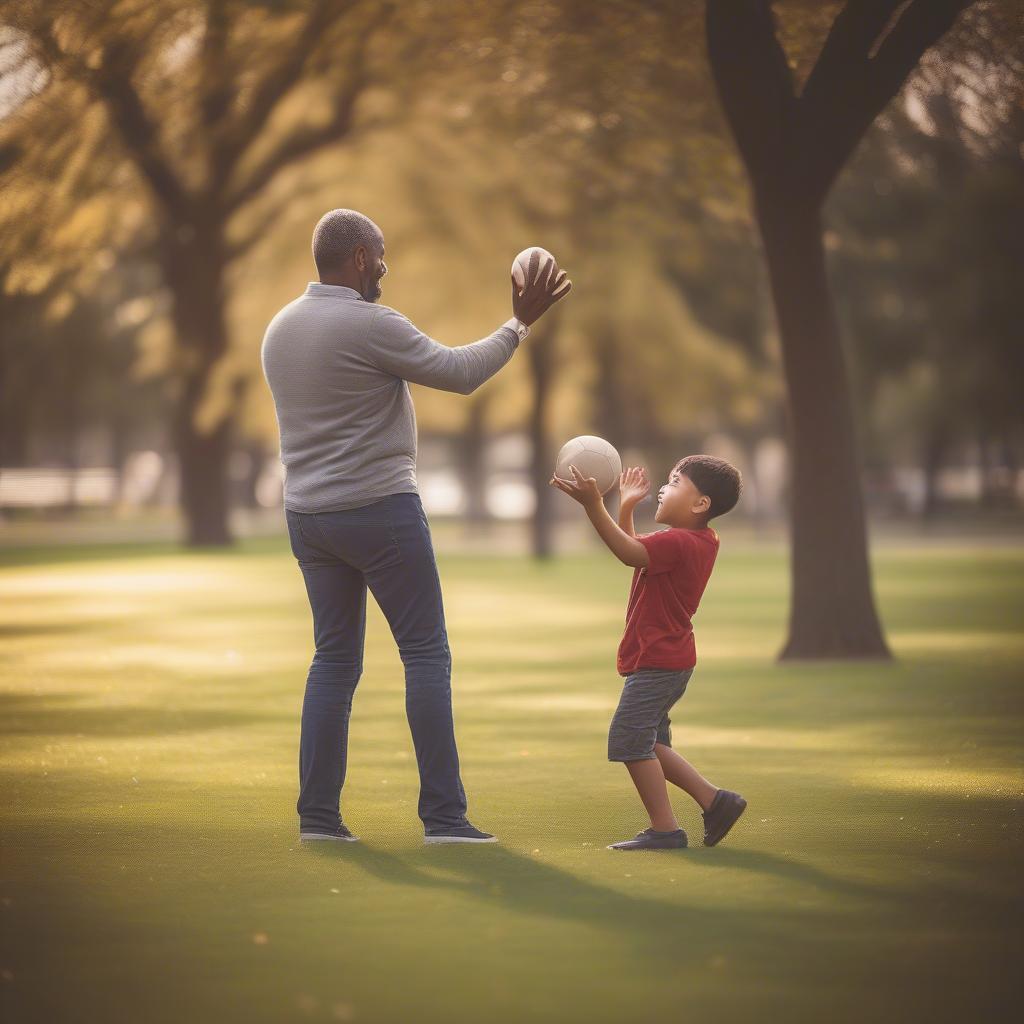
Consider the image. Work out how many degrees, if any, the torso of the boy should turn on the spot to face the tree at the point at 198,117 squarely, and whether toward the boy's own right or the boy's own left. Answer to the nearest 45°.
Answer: approximately 90° to the boy's own right

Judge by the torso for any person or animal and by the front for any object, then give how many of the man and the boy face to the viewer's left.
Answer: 1

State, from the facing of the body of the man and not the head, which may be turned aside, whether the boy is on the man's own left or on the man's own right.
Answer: on the man's own right

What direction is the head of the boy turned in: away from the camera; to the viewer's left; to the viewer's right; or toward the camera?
to the viewer's left

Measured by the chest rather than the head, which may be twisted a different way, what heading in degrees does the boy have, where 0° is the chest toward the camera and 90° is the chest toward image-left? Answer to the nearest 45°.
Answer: approximately 90°

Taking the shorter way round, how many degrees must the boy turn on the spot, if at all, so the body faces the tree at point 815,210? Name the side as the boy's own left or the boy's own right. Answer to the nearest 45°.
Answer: approximately 90° to the boy's own right

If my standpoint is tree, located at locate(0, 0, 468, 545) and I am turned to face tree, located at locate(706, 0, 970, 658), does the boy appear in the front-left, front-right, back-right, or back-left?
front-right

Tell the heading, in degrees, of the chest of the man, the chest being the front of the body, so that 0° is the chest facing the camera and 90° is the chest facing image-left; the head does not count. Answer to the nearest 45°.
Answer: approximately 225°

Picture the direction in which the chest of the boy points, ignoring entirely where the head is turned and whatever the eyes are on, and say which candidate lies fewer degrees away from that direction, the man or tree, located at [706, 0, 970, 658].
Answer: the man

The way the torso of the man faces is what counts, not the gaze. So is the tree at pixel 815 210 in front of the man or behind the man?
in front

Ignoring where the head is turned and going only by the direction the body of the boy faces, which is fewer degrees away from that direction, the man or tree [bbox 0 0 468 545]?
the man

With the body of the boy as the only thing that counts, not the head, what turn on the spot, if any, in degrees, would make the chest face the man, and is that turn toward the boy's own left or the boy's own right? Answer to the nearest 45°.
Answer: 0° — they already face them
